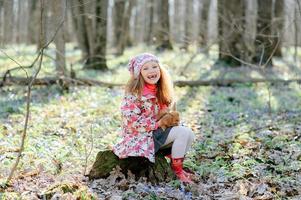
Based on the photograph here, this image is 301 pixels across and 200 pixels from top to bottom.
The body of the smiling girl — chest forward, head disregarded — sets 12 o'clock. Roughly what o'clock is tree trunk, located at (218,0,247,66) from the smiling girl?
The tree trunk is roughly at 8 o'clock from the smiling girl.

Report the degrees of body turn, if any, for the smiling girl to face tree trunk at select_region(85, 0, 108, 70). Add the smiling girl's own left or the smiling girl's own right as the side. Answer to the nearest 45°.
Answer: approximately 135° to the smiling girl's own left

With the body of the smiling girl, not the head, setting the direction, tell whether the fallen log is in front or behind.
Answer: behind

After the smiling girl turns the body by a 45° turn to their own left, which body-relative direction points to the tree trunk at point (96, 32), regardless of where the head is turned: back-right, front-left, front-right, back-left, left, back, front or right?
left

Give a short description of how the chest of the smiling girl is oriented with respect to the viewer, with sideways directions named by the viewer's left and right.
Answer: facing the viewer and to the right of the viewer

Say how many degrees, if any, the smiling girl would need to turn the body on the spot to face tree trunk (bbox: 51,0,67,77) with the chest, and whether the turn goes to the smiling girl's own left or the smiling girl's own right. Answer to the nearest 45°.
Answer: approximately 135° to the smiling girl's own left
